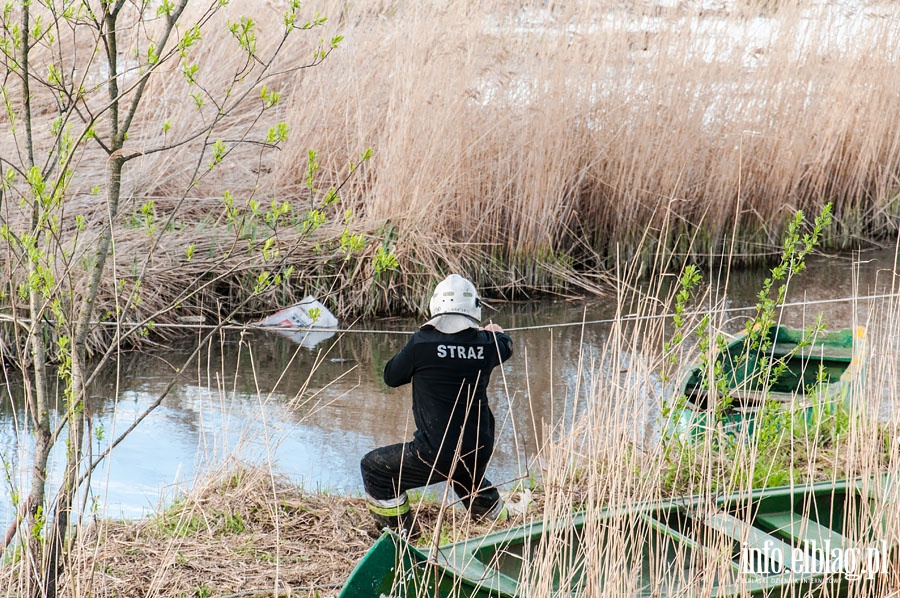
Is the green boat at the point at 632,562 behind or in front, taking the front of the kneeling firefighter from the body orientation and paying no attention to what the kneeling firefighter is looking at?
behind

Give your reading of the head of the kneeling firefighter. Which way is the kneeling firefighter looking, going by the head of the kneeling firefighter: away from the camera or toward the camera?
away from the camera

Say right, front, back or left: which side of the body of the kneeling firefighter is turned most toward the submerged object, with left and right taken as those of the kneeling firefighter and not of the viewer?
front

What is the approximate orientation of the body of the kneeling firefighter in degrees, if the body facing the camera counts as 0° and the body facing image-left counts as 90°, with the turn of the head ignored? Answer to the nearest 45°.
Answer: approximately 180°

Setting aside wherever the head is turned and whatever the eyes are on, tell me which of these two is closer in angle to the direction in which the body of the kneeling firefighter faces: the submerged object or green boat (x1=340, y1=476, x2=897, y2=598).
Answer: the submerged object
